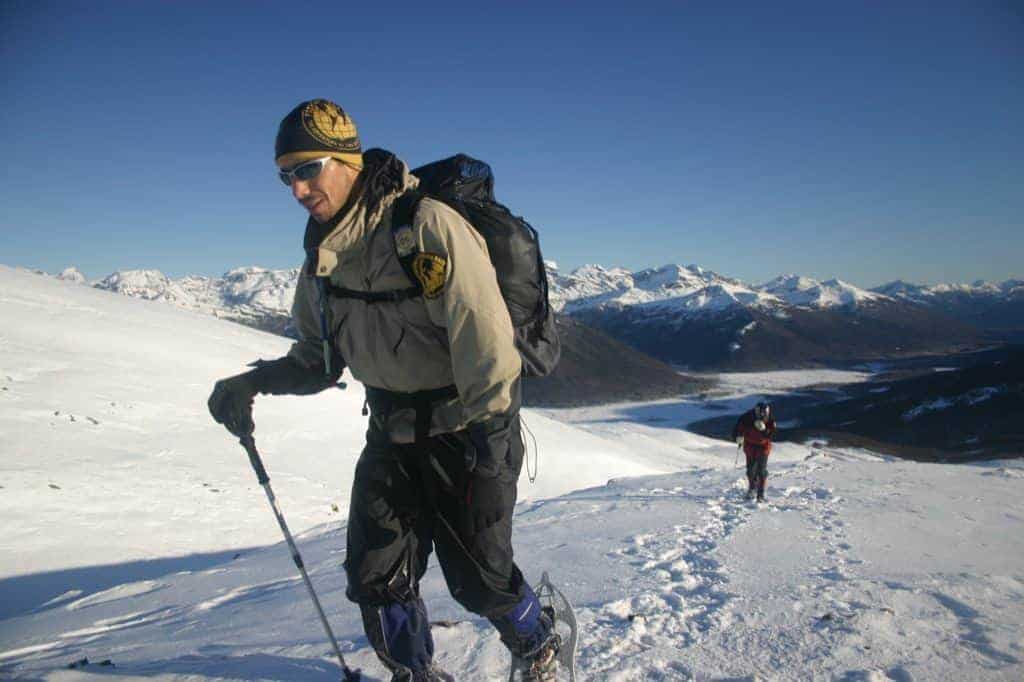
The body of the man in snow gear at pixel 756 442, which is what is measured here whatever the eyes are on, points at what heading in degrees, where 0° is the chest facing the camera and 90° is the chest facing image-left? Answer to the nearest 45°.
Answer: approximately 0°

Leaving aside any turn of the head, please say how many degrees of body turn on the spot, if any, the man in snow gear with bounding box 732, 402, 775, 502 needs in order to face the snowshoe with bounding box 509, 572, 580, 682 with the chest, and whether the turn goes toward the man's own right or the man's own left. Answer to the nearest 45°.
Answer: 0° — they already face it

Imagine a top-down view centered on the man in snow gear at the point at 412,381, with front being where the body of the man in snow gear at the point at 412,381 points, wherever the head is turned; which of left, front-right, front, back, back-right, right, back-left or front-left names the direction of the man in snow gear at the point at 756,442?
back

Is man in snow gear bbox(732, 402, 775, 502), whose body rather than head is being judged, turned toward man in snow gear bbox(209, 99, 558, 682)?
yes
